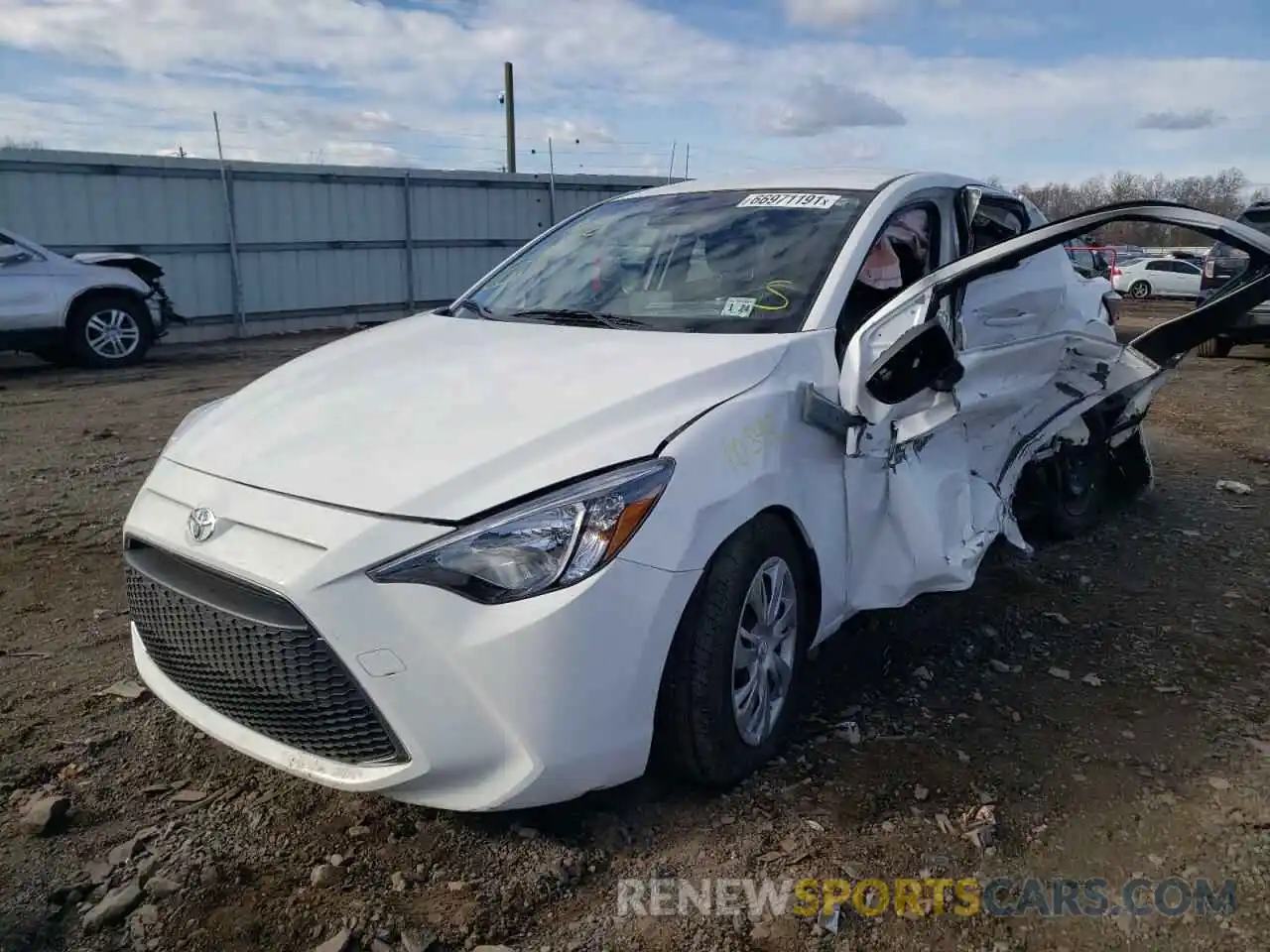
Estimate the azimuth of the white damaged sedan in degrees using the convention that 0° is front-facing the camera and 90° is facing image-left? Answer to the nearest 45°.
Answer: approximately 45°

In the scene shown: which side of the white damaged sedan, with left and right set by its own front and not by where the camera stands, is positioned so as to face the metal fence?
right

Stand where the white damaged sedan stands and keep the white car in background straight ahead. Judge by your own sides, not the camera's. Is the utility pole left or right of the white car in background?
left

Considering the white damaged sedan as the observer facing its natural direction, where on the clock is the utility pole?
The utility pole is roughly at 4 o'clock from the white damaged sedan.

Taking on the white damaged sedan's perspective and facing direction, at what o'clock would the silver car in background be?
The silver car in background is roughly at 3 o'clock from the white damaged sedan.

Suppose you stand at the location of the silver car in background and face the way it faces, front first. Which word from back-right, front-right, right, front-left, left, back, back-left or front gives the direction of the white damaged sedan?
right

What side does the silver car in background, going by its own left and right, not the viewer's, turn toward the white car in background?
front

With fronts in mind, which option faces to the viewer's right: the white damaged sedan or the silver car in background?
the silver car in background

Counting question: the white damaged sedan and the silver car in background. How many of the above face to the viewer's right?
1

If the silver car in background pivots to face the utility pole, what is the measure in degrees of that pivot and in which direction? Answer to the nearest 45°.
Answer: approximately 45° to its left

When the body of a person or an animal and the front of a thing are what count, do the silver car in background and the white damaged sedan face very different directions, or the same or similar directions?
very different directions

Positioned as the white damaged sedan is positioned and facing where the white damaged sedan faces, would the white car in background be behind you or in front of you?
behind

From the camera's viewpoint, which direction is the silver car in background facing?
to the viewer's right
